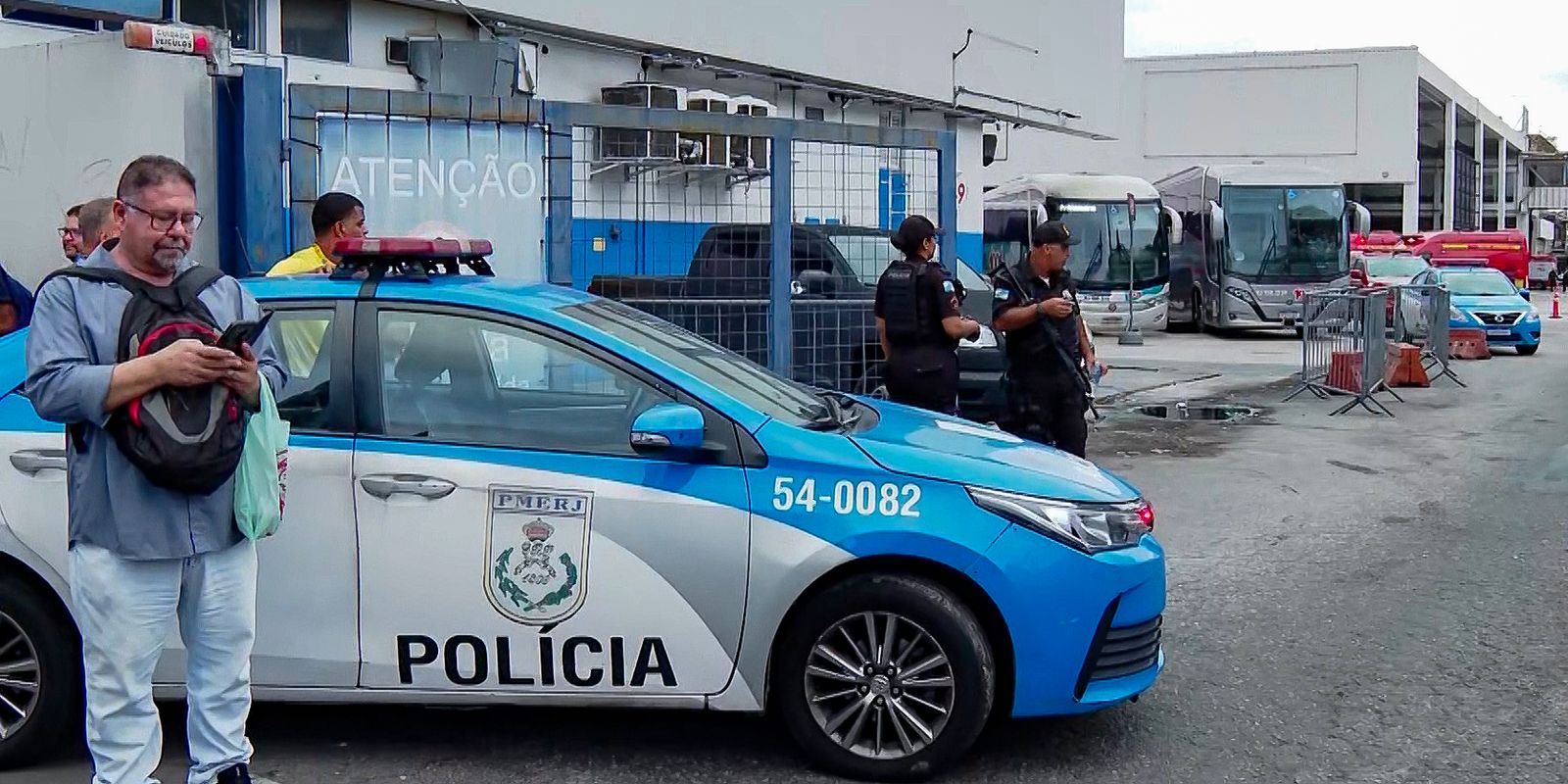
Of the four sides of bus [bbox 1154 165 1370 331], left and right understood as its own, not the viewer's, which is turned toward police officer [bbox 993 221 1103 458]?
front

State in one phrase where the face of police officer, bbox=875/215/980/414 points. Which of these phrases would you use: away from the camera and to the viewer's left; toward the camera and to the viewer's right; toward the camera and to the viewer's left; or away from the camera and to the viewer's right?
away from the camera and to the viewer's right

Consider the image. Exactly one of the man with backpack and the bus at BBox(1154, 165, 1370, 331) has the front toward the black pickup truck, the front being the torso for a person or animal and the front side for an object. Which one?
the bus

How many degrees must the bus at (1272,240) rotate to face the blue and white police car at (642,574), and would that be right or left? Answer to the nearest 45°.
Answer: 0° — it already faces it

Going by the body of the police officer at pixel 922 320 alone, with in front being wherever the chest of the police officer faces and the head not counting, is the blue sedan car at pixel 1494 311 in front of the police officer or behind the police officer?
in front

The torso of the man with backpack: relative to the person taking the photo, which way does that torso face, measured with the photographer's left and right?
facing the viewer and to the right of the viewer

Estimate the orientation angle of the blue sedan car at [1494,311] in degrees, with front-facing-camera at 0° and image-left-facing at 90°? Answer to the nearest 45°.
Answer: approximately 315°

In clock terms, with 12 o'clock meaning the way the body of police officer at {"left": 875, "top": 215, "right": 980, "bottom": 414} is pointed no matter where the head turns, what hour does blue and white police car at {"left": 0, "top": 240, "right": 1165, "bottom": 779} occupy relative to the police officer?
The blue and white police car is roughly at 5 o'clock from the police officer.

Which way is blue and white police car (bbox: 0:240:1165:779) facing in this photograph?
to the viewer's right

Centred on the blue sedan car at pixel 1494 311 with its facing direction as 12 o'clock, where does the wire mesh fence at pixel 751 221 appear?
The wire mesh fence is roughly at 2 o'clock from the blue sedan car.

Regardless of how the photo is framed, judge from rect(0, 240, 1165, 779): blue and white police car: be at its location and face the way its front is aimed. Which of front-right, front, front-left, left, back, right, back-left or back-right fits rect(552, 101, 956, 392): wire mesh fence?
left
